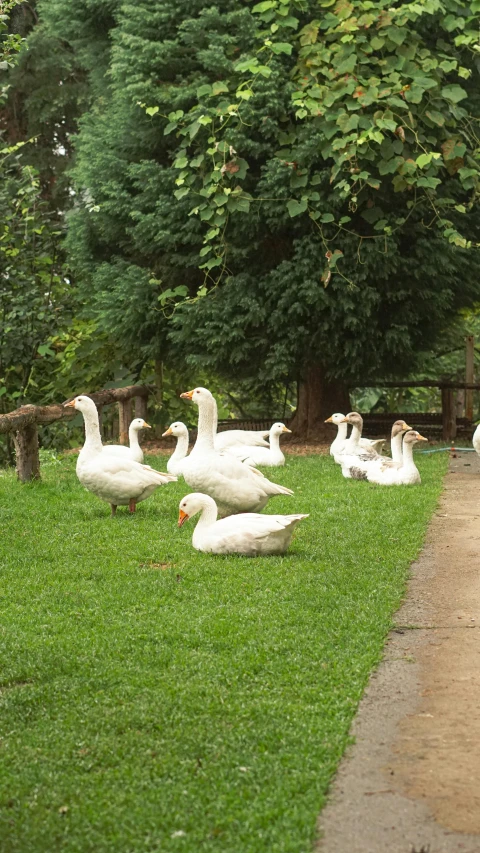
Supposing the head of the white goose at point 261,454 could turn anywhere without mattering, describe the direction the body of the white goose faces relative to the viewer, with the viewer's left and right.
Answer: facing to the right of the viewer

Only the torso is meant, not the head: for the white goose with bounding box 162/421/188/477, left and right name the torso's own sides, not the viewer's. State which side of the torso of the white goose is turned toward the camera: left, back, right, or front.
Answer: left

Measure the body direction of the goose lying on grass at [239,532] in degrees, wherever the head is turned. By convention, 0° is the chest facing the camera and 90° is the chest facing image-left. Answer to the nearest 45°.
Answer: approximately 90°

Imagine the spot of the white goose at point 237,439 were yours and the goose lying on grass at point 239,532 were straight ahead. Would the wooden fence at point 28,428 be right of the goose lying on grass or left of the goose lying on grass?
right

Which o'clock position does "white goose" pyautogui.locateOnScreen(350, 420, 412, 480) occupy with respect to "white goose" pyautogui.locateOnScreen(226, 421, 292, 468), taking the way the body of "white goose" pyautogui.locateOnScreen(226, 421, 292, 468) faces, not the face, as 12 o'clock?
"white goose" pyautogui.locateOnScreen(350, 420, 412, 480) is roughly at 1 o'clock from "white goose" pyautogui.locateOnScreen(226, 421, 292, 468).

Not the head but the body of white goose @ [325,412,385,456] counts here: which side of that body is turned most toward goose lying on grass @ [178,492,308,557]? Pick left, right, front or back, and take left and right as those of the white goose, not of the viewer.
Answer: left

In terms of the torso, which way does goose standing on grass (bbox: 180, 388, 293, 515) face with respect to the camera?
to the viewer's left

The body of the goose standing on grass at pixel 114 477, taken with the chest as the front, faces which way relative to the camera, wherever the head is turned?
to the viewer's left

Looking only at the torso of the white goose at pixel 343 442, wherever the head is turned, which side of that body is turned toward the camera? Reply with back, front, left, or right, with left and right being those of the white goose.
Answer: left

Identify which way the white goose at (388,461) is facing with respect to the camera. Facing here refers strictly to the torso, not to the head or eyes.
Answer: to the viewer's right

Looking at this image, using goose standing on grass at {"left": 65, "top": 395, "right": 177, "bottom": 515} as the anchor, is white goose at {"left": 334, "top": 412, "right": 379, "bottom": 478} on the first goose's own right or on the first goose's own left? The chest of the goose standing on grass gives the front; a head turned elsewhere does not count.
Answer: on the first goose's own right

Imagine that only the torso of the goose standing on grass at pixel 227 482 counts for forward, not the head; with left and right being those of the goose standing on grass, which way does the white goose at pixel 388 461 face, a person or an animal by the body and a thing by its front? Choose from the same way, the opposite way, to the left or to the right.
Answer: the opposite way

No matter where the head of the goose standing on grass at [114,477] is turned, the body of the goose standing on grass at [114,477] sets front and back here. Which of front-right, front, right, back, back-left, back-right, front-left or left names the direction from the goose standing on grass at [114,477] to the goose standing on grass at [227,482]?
back-left

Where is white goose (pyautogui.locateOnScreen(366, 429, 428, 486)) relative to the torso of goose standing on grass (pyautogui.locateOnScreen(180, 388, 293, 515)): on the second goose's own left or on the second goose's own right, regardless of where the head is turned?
on the second goose's own right

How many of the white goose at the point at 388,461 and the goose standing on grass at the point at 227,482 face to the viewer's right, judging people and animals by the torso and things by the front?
1

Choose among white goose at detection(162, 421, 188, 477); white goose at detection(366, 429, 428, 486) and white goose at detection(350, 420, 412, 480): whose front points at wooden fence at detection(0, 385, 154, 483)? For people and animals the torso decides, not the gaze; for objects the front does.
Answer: white goose at detection(162, 421, 188, 477)
